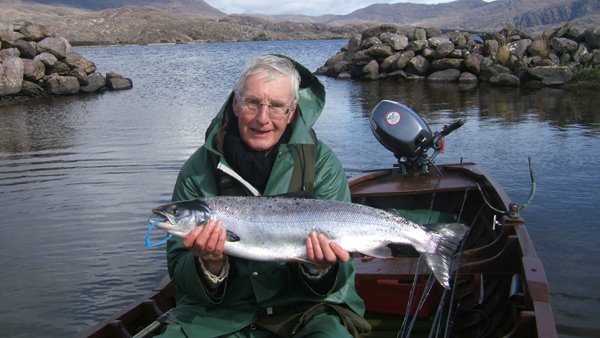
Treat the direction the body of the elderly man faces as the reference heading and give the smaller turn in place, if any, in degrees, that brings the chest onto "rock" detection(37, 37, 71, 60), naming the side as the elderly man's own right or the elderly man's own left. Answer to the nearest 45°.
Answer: approximately 180°

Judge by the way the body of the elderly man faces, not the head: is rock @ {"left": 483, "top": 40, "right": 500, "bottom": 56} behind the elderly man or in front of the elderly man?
behind

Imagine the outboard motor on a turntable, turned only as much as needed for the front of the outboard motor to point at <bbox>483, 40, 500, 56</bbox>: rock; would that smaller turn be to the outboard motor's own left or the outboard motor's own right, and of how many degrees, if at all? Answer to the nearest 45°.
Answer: approximately 135° to the outboard motor's own left

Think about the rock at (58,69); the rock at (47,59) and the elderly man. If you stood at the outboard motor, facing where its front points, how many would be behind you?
2

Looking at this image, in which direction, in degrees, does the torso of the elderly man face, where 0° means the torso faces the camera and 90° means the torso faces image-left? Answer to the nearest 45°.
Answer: approximately 0°

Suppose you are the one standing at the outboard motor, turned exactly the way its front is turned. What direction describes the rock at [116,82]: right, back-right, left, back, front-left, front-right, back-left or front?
back

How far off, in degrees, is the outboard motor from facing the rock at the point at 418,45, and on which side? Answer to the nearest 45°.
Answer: approximately 135° to its left
